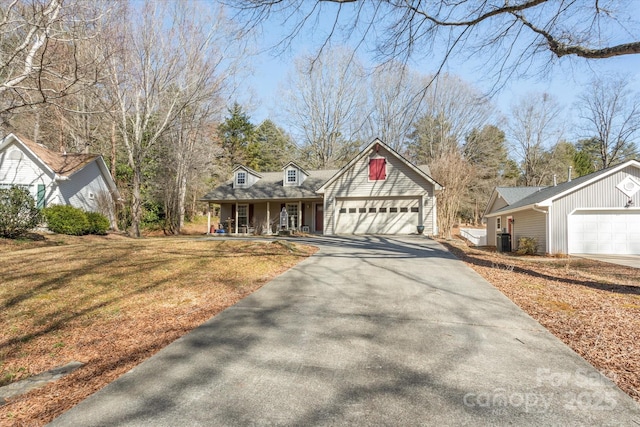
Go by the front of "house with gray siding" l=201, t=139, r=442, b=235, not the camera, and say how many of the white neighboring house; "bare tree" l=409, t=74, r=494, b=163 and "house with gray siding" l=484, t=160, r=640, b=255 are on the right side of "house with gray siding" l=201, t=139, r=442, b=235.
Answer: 1

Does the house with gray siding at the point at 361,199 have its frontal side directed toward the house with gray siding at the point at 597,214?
no

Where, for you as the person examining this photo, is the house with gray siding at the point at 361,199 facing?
facing the viewer

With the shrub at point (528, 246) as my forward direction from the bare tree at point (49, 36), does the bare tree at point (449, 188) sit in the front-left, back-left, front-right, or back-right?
front-left

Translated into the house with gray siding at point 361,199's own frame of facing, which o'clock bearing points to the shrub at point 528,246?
The shrub is roughly at 10 o'clock from the house with gray siding.

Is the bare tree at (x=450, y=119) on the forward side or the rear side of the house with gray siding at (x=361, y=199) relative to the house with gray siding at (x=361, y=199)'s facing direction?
on the rear side

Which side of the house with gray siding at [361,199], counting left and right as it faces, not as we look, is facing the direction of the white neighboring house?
right

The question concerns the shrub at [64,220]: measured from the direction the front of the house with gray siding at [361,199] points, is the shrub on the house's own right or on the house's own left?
on the house's own right

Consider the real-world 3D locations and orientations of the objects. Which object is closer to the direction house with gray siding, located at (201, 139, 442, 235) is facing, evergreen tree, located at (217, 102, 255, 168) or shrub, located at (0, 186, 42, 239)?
the shrub

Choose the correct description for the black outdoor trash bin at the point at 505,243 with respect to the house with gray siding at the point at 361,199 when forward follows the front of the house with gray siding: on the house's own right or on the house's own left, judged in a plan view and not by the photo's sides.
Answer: on the house's own left

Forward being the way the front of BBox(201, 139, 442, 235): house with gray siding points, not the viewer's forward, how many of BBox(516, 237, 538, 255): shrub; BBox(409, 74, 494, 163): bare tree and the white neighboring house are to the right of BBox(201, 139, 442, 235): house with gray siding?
1

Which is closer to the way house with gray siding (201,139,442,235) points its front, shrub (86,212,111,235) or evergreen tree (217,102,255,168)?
the shrub

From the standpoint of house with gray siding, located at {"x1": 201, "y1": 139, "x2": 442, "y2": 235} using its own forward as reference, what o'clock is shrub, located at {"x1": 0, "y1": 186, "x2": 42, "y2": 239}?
The shrub is roughly at 2 o'clock from the house with gray siding.

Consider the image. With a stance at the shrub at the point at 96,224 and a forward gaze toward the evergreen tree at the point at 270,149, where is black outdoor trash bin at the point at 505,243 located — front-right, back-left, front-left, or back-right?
front-right

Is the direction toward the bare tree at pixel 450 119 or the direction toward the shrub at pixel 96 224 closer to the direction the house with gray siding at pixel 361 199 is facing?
the shrub

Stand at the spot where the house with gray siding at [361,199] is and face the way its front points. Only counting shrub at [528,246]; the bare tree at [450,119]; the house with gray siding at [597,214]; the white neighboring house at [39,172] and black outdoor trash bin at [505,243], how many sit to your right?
1

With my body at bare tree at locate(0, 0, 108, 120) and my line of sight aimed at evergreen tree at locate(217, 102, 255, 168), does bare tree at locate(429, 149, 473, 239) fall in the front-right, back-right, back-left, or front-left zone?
front-right

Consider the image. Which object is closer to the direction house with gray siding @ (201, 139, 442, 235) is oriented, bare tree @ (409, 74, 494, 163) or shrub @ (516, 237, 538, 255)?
the shrub
